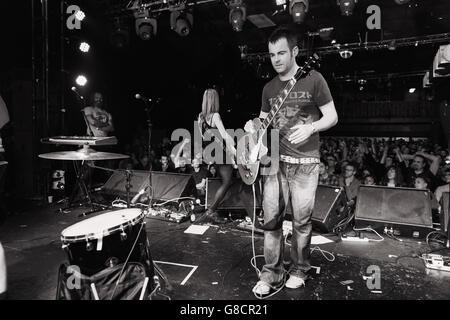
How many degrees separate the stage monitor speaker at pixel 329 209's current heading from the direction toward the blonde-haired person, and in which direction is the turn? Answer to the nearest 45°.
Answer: approximately 45° to its right

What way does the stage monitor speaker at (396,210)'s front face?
toward the camera

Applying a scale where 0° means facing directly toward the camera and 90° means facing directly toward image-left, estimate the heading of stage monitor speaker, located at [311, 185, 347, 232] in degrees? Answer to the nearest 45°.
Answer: approximately 45°

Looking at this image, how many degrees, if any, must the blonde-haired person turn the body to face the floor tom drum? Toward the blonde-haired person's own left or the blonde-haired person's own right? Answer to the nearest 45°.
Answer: approximately 90° to the blonde-haired person's own left

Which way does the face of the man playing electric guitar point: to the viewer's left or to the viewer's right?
to the viewer's left

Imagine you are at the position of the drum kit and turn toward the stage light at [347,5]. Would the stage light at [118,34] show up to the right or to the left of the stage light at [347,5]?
left

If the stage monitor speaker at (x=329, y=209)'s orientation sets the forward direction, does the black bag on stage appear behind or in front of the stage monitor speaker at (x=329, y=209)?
in front

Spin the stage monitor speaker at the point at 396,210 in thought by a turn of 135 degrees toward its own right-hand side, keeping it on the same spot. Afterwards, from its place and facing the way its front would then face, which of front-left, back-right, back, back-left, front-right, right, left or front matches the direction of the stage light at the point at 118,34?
front-left

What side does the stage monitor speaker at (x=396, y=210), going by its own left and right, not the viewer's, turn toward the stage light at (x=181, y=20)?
right
